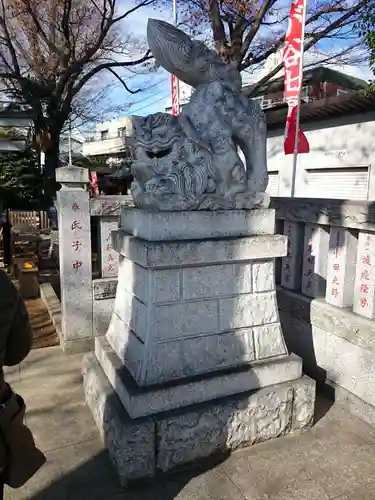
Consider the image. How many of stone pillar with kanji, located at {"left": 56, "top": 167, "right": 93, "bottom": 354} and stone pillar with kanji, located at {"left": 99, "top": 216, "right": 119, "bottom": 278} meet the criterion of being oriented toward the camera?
2

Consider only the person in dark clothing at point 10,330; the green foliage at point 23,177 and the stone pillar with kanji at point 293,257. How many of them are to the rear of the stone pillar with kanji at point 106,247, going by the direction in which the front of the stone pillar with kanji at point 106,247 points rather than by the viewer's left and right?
1

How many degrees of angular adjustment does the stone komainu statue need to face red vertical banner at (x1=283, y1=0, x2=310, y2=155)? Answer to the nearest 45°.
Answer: approximately 135° to its right

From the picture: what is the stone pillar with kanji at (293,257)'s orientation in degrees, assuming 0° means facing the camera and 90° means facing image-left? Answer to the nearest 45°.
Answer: approximately 45°

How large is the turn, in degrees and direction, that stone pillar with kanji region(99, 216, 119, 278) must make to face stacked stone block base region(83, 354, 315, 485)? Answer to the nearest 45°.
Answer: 0° — it already faces it

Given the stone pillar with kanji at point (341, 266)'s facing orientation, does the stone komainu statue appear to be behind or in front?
in front

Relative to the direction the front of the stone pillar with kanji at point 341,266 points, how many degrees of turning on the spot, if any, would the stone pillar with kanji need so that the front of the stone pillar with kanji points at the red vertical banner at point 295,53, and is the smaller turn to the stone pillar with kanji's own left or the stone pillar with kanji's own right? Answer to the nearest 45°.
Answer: approximately 135° to the stone pillar with kanji's own right

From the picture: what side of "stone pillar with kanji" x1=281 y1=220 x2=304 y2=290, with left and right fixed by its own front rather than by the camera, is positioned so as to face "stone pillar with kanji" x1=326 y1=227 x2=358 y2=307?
left

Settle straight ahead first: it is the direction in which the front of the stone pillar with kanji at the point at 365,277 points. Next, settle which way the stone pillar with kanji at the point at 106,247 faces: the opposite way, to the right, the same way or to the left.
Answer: to the left

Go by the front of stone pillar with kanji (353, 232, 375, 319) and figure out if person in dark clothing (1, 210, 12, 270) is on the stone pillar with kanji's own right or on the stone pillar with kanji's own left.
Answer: on the stone pillar with kanji's own right

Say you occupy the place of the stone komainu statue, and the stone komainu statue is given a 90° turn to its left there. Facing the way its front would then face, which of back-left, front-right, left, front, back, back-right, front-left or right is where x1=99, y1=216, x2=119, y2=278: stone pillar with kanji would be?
back
